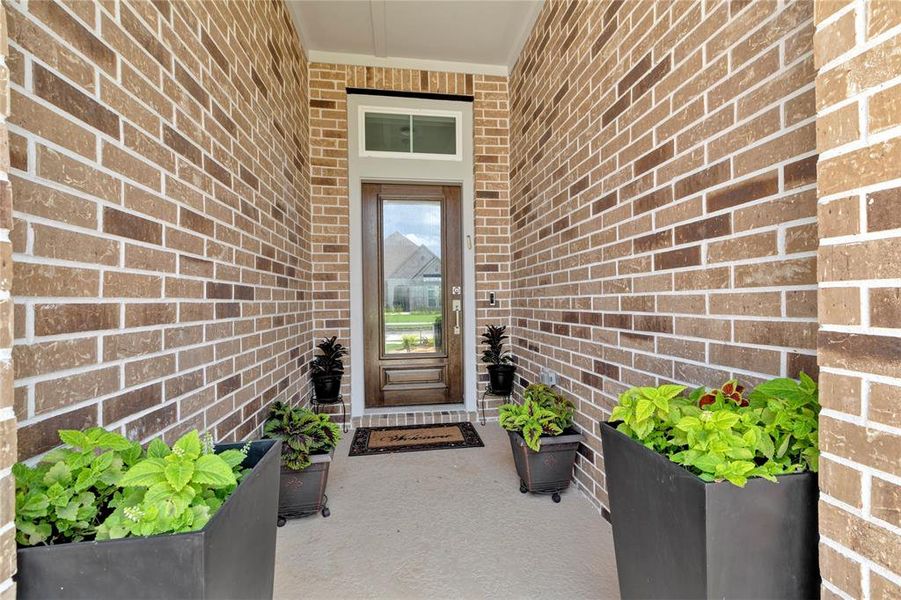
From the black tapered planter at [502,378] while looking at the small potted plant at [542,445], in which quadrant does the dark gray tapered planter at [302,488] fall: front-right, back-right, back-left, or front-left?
front-right

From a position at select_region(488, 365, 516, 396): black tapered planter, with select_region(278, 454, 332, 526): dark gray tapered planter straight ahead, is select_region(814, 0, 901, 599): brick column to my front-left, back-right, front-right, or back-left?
front-left

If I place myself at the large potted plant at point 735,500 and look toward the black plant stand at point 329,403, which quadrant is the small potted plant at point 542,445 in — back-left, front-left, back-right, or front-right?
front-right

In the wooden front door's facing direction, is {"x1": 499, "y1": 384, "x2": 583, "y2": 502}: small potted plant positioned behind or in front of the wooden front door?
in front

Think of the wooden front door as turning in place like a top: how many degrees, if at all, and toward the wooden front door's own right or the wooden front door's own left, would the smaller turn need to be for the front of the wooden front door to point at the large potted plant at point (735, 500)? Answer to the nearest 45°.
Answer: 0° — it already faces it

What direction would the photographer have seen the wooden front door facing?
facing the viewer

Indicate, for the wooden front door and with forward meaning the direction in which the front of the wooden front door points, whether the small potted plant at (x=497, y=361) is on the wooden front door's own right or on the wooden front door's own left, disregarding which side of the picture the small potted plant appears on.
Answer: on the wooden front door's own left

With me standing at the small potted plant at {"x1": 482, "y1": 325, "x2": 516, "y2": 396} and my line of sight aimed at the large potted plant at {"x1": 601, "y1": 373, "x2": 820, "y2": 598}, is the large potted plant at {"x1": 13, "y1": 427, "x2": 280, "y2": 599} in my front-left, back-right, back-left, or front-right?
front-right

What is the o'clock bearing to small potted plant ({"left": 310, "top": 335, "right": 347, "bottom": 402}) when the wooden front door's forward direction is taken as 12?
The small potted plant is roughly at 2 o'clock from the wooden front door.

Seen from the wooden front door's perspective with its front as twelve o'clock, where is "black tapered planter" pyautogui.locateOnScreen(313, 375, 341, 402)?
The black tapered planter is roughly at 2 o'clock from the wooden front door.

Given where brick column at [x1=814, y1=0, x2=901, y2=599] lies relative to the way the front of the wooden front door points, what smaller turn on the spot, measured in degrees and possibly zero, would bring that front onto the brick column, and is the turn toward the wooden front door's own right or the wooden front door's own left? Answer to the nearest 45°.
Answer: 0° — it already faces it

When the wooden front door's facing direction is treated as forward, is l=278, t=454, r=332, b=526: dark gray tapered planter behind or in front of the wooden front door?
in front

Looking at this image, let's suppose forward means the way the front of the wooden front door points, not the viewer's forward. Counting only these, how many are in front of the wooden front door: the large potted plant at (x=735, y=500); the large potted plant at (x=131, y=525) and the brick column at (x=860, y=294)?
3

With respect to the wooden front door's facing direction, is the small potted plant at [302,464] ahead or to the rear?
ahead
